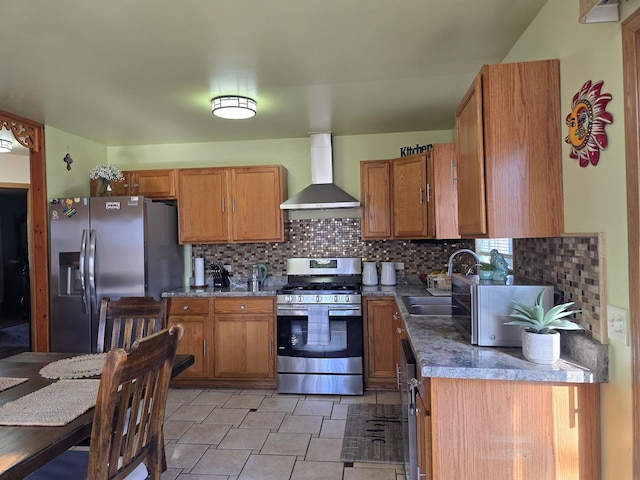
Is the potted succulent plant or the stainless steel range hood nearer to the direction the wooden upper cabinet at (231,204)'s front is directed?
the potted succulent plant

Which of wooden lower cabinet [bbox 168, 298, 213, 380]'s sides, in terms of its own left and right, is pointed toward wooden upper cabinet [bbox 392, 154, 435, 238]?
left

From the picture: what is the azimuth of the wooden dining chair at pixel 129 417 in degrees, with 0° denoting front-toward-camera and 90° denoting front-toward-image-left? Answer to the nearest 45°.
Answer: approximately 135°

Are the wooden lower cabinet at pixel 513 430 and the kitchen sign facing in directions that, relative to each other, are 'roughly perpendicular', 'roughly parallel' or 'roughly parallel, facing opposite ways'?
roughly perpendicular

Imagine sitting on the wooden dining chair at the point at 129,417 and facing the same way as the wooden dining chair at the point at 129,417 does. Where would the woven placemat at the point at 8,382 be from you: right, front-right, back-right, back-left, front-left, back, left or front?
front

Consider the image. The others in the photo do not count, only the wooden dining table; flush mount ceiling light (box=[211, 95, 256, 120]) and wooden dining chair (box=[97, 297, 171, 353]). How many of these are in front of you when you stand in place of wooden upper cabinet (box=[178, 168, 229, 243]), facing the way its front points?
3

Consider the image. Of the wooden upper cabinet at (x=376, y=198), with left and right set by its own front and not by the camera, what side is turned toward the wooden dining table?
front

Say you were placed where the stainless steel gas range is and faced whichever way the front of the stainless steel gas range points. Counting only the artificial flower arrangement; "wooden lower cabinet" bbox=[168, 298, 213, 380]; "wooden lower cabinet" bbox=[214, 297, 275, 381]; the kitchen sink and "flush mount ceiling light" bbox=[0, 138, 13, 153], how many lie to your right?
4

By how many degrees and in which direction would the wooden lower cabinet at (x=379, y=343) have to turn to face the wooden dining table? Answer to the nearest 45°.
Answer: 0° — it already faces it

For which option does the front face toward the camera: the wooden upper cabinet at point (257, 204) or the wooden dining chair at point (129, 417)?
the wooden upper cabinet

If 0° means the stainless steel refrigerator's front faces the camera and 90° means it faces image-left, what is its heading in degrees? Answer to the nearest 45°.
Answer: approximately 45°

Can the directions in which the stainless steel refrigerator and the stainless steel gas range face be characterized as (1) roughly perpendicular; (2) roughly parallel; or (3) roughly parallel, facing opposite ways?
roughly parallel

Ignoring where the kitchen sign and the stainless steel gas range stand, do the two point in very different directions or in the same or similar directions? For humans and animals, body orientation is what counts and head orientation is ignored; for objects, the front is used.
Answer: same or similar directions

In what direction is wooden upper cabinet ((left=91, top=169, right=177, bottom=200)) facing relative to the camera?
toward the camera

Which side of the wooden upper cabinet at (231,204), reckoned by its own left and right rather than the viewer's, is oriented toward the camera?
front

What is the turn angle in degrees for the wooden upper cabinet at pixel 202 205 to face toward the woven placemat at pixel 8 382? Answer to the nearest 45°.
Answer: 0° — it already faces it

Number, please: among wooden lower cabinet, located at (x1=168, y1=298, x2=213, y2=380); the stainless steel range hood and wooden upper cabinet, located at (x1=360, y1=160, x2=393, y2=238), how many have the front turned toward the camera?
3

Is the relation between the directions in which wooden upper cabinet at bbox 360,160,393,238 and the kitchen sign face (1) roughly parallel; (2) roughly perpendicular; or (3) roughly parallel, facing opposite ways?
roughly parallel

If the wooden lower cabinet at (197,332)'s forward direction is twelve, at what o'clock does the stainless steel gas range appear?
The stainless steel gas range is roughly at 10 o'clock from the wooden lower cabinet.

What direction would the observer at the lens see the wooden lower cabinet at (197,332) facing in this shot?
facing the viewer

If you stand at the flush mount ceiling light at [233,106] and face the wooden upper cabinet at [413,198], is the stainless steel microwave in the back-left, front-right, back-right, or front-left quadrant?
front-right
